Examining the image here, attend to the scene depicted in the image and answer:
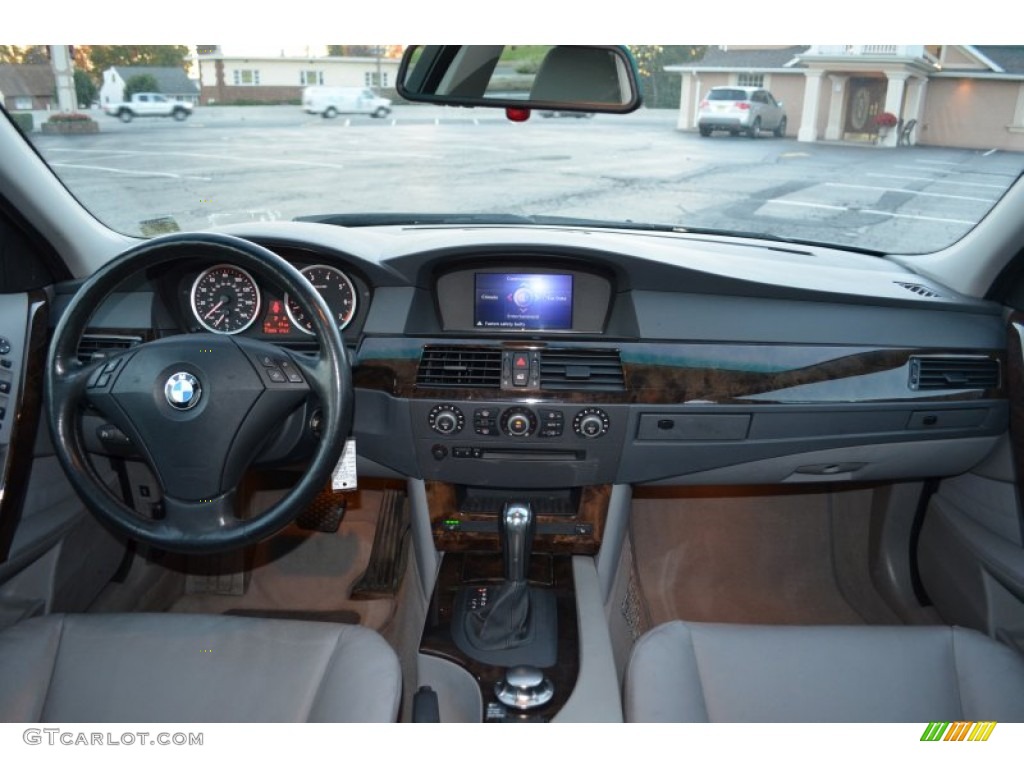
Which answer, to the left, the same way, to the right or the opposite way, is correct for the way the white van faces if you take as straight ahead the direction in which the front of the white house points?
to the left

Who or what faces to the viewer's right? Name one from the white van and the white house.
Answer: the white van

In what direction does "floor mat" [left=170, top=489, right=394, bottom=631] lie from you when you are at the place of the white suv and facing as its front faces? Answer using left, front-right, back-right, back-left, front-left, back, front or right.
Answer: back

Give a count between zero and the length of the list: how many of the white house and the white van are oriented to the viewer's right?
1

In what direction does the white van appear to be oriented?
to the viewer's right

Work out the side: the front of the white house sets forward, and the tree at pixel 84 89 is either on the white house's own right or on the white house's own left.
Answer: on the white house's own right

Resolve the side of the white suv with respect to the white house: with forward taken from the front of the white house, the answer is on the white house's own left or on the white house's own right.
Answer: on the white house's own left

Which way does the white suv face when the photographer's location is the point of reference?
facing away from the viewer and to the right of the viewer
